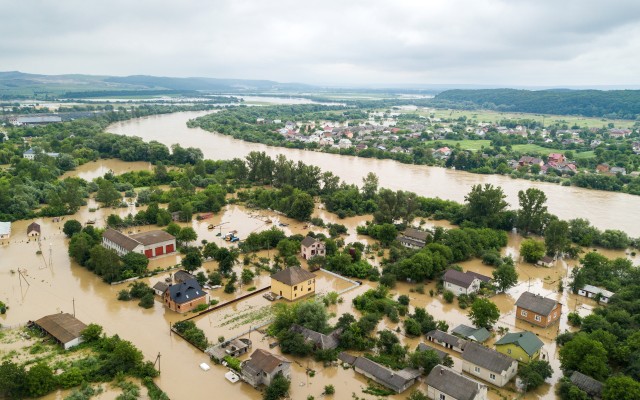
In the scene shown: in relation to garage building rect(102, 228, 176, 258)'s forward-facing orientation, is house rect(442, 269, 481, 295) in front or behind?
in front

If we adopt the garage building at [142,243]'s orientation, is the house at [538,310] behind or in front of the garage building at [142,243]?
in front

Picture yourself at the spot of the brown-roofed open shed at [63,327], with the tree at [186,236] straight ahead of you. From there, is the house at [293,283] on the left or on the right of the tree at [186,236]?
right

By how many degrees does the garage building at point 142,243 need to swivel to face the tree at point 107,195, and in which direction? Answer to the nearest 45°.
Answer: approximately 135° to its left

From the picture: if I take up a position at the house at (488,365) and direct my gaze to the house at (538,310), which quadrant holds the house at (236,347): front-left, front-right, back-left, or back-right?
back-left

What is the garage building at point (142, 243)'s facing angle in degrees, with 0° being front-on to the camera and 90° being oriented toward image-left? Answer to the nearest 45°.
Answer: approximately 315°

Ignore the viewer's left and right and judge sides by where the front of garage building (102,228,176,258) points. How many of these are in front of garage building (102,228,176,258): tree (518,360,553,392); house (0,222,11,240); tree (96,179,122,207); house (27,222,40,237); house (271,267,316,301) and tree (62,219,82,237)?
2
